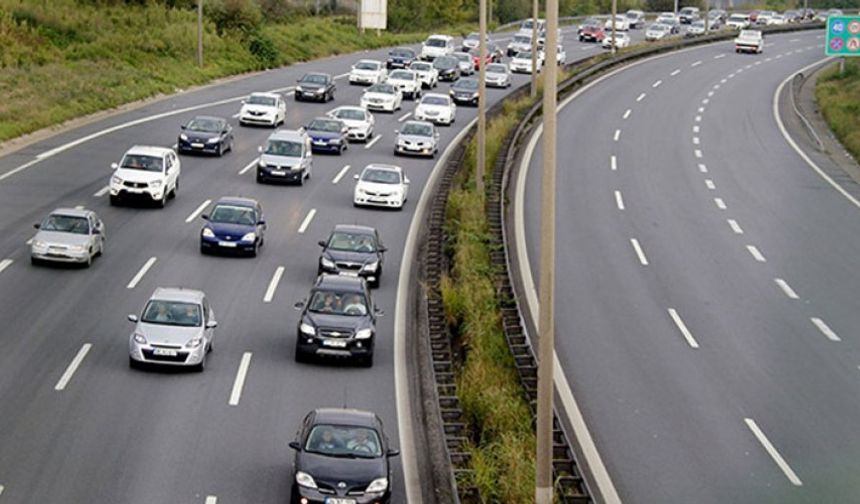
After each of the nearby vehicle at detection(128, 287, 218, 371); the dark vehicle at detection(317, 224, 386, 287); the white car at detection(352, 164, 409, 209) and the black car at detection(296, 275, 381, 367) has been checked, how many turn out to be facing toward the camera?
4

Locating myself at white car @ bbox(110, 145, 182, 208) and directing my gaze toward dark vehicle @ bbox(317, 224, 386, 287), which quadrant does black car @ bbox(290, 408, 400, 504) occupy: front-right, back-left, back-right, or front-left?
front-right

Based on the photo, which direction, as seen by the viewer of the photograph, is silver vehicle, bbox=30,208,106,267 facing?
facing the viewer and to the left of the viewer

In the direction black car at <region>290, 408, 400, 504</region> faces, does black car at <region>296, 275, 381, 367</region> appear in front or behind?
behind

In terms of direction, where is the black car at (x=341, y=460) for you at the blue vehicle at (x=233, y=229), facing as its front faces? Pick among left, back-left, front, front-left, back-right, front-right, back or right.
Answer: front

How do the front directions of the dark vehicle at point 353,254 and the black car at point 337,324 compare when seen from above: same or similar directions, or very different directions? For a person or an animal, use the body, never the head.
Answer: same or similar directions

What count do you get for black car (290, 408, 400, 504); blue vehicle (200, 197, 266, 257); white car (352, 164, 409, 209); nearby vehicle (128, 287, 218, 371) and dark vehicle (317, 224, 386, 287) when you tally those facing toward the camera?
5

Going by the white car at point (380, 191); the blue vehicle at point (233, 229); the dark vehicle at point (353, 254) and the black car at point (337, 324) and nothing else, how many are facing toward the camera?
4

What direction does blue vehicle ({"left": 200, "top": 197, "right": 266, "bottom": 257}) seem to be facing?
toward the camera

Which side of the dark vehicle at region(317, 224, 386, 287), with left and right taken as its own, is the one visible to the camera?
front

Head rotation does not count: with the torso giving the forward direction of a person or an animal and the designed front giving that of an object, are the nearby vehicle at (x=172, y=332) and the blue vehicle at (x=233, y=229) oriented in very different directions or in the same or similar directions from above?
same or similar directions

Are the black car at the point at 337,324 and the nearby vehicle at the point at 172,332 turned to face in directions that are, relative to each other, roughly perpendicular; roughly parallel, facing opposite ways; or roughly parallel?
roughly parallel

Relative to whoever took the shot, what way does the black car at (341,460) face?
facing the viewer

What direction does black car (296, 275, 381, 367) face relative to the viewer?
toward the camera

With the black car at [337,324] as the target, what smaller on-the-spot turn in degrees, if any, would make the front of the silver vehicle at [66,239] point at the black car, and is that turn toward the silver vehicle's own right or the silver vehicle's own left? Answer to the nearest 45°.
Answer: approximately 90° to the silver vehicle's own left

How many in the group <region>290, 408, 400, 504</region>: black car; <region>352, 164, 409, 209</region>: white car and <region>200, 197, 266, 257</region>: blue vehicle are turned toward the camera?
3

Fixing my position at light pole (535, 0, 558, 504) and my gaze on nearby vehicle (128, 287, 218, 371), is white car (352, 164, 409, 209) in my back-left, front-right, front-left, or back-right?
front-right

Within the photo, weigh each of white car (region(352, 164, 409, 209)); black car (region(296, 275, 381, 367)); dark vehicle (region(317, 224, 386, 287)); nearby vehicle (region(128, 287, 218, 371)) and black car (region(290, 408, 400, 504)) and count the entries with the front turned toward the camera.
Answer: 5
